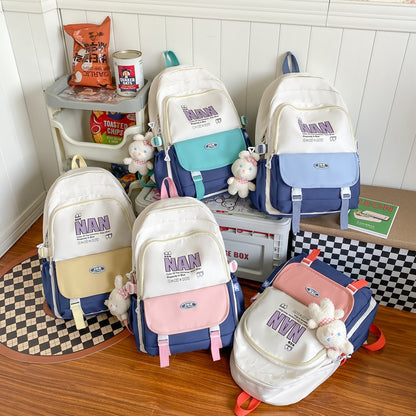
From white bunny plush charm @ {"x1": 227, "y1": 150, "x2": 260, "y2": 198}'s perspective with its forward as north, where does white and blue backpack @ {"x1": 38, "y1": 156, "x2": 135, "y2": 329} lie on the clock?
The white and blue backpack is roughly at 2 o'clock from the white bunny plush charm.

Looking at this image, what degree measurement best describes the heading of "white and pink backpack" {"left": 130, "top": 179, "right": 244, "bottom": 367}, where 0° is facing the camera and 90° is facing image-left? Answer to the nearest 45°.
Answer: approximately 0°

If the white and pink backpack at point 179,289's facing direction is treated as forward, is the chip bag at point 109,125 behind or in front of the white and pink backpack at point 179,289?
behind

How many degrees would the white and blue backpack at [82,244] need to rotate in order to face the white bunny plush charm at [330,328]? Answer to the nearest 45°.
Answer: approximately 45° to its left

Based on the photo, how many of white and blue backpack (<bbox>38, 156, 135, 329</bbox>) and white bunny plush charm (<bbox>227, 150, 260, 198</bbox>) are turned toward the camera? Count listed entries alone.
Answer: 2

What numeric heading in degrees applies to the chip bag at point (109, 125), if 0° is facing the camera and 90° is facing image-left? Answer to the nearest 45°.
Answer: approximately 0°
